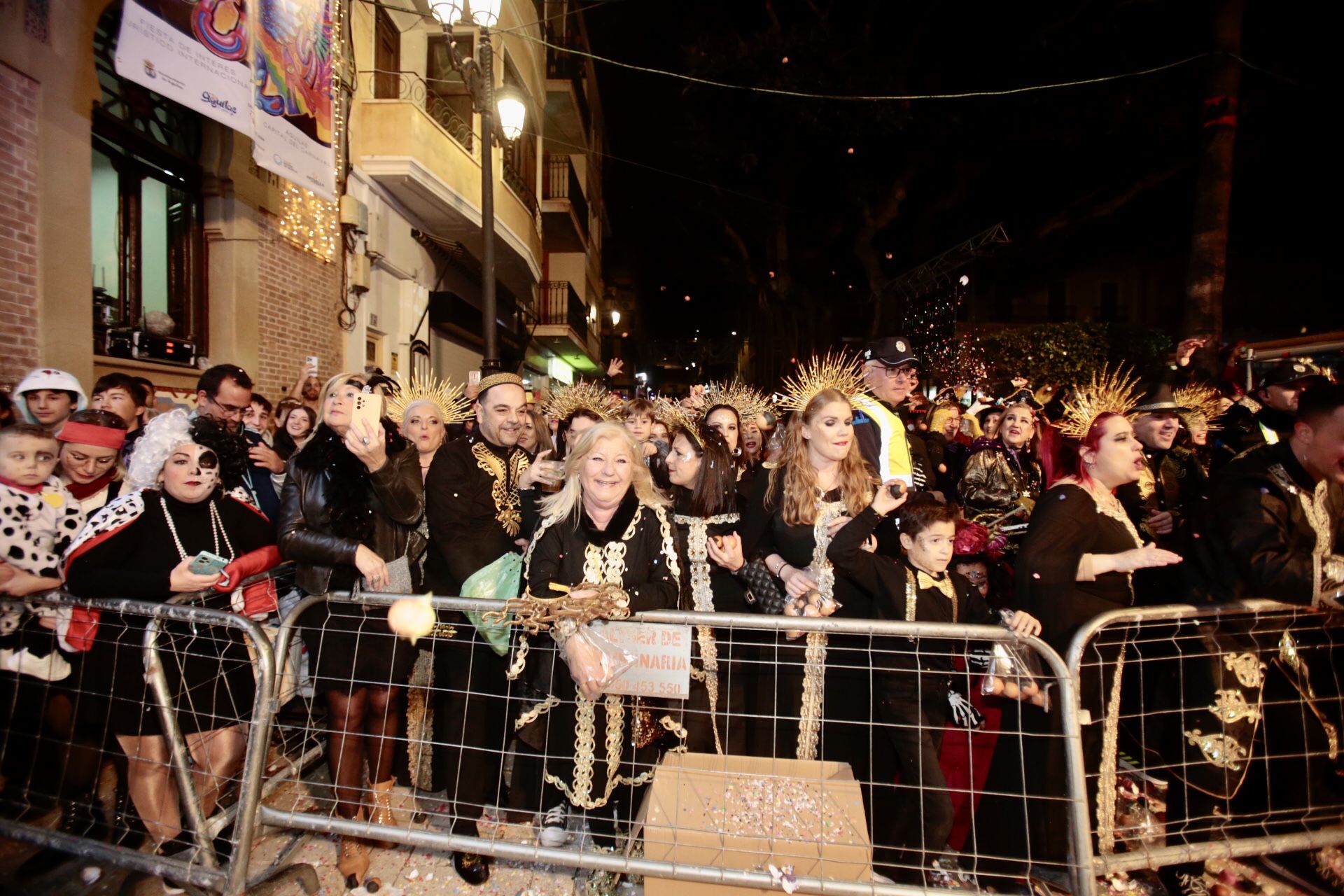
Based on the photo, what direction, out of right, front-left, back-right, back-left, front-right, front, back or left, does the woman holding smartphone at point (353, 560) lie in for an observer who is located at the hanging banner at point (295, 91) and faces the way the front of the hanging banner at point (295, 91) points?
front-right

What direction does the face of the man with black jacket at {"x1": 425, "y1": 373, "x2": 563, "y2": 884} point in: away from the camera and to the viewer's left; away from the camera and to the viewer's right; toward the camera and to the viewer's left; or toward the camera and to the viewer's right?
toward the camera and to the viewer's right

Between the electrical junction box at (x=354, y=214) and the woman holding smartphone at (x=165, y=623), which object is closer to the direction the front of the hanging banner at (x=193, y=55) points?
the woman holding smartphone

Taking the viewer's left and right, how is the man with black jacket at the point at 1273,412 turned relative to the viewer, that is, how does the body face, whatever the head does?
facing the viewer and to the right of the viewer

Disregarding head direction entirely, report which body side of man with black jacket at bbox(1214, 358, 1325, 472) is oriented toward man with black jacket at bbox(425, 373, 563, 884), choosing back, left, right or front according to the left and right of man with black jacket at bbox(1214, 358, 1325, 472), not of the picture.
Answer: right

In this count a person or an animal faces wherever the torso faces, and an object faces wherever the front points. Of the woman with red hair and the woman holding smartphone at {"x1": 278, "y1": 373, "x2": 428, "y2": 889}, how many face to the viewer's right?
1
